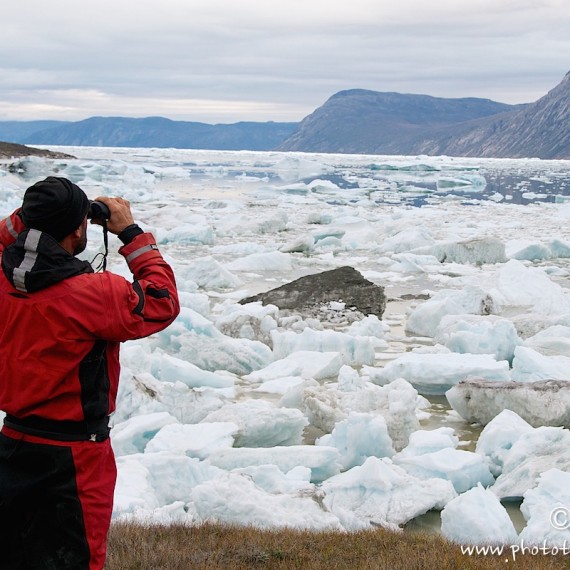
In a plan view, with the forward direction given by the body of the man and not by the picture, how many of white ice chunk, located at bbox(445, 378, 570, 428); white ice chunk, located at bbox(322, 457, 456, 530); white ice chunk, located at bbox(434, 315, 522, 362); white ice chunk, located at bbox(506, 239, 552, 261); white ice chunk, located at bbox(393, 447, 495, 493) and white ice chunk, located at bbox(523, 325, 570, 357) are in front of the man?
6

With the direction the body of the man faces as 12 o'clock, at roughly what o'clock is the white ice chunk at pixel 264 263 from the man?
The white ice chunk is roughly at 11 o'clock from the man.

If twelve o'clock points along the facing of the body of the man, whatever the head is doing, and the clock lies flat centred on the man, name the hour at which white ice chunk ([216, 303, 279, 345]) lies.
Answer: The white ice chunk is roughly at 11 o'clock from the man.

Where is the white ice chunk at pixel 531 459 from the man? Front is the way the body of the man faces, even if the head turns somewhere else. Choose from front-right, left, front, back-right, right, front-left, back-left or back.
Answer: front

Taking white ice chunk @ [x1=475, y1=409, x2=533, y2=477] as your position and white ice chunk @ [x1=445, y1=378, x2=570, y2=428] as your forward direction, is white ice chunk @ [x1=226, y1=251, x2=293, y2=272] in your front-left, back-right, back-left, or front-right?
front-left

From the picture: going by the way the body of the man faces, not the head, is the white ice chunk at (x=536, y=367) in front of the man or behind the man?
in front

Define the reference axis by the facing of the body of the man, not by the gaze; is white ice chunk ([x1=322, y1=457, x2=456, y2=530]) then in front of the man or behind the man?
in front

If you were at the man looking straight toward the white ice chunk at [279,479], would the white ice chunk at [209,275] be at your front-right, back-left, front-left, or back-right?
front-left

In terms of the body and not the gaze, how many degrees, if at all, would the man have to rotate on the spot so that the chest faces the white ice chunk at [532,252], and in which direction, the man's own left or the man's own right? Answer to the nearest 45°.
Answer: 0° — they already face it

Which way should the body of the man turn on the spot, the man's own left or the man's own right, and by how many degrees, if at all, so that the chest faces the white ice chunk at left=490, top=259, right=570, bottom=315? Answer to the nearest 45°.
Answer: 0° — they already face it

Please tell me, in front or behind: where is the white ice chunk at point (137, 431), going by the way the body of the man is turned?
in front

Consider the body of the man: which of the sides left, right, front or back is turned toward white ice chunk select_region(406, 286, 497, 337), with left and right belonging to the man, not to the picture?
front

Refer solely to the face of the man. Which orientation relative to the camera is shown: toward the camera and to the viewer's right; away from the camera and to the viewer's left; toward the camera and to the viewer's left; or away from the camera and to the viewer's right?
away from the camera and to the viewer's right

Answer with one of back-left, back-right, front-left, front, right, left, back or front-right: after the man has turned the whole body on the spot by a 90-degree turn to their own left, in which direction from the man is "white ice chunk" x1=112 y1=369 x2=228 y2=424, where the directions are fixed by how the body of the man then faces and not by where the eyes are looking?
front-right

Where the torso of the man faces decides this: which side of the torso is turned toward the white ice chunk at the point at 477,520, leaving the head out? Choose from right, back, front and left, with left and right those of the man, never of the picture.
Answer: front

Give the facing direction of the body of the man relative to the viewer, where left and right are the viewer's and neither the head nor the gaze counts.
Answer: facing away from the viewer and to the right of the viewer
